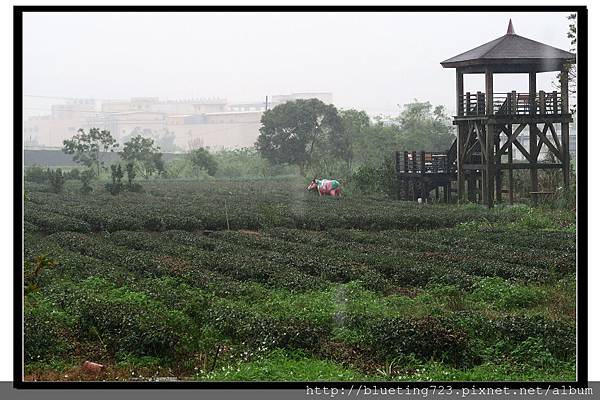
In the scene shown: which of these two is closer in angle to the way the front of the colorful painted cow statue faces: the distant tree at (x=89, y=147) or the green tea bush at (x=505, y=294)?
the distant tree

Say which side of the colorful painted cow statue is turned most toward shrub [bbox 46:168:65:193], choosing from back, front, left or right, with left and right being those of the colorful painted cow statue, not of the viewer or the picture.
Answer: front

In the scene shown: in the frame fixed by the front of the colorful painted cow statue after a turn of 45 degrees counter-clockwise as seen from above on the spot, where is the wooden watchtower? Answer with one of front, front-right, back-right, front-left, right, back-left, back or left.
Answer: back-left

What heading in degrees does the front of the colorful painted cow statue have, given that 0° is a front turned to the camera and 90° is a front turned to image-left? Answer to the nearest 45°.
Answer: approximately 90°

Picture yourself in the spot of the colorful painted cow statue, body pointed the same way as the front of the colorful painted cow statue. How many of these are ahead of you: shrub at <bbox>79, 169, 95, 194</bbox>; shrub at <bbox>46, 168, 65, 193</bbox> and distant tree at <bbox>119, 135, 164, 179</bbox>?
3
